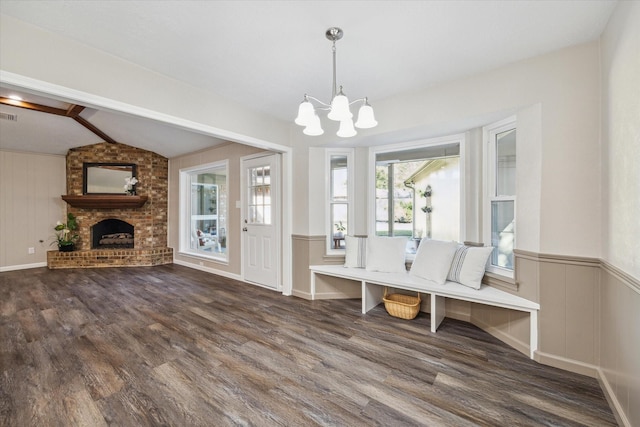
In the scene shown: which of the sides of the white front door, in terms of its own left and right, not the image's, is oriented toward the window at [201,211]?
right

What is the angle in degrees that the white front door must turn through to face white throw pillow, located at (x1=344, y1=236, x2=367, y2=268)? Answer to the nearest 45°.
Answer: approximately 90° to its left

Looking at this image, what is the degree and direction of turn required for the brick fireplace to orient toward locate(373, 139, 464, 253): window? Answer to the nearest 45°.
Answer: approximately 45° to its left

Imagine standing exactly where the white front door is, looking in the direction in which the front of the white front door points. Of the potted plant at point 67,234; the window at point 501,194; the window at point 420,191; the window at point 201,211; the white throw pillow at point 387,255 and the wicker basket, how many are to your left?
4

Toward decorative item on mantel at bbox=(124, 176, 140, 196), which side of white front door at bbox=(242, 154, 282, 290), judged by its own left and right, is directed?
right

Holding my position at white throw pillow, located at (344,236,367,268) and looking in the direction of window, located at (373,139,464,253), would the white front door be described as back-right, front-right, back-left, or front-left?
back-left

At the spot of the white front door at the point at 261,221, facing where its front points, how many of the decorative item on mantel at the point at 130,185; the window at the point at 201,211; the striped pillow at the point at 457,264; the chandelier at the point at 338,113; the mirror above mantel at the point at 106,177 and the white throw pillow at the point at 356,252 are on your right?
3

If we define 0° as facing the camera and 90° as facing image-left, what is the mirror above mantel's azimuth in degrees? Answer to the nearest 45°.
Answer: approximately 0°

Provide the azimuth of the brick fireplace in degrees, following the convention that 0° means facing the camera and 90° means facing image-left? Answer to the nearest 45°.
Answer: approximately 0°
